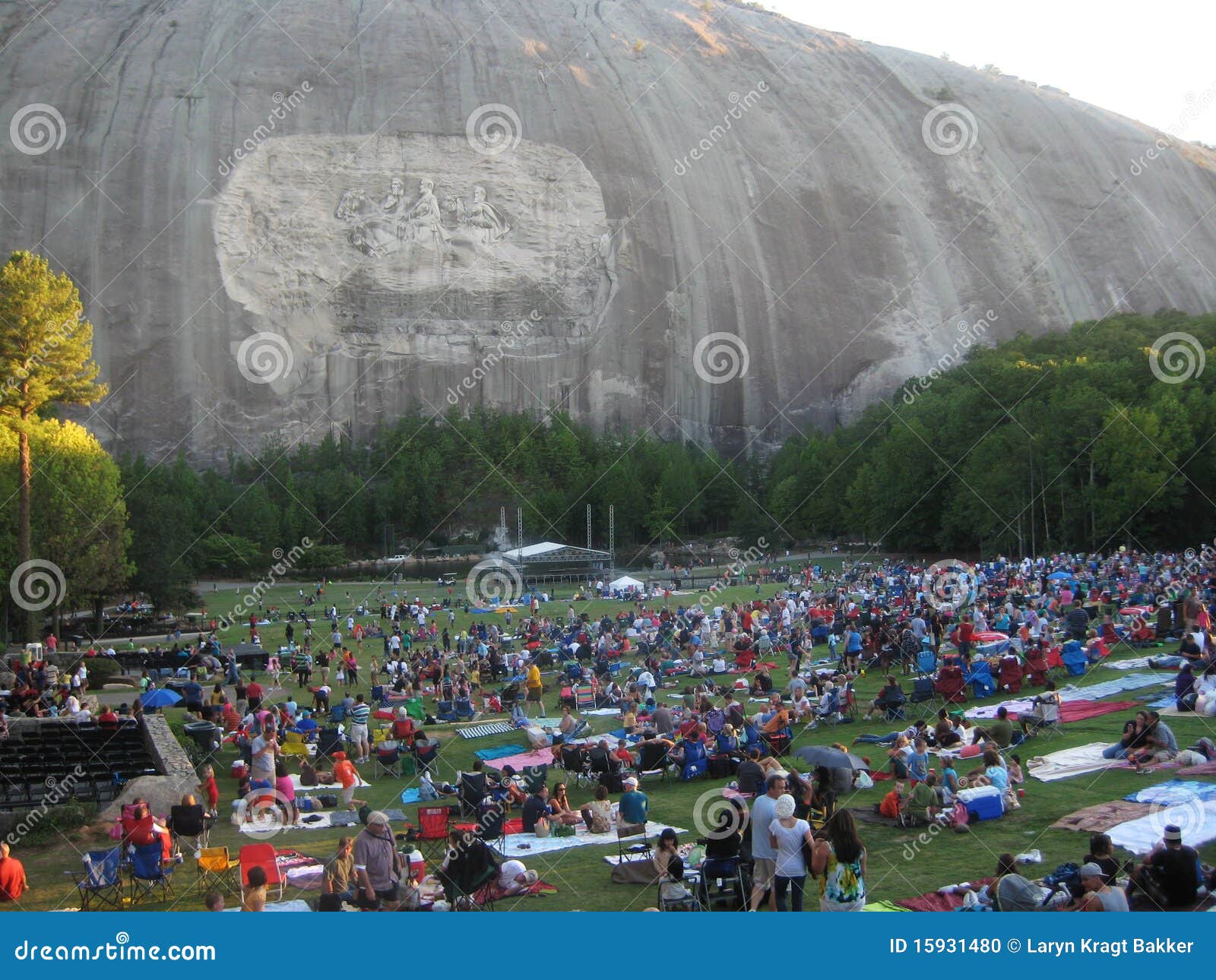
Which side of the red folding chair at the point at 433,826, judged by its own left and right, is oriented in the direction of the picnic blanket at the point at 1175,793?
right

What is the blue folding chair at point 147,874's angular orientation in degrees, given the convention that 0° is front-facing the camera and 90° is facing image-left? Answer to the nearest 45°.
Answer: approximately 225°

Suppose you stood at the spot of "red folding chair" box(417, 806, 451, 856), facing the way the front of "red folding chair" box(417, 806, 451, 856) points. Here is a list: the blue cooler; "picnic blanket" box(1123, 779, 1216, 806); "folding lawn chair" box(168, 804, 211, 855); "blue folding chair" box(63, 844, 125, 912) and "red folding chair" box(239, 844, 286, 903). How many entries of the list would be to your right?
2

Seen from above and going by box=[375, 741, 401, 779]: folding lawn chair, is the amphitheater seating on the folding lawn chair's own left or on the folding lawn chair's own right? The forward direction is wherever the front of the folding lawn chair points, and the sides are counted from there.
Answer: on the folding lawn chair's own left

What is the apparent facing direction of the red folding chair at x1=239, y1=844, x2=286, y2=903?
away from the camera

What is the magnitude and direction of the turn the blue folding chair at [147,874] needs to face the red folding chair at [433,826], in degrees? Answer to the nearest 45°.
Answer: approximately 45° to its right

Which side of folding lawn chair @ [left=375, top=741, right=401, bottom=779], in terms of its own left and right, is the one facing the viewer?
back

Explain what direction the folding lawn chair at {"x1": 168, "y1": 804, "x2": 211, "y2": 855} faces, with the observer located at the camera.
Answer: facing away from the viewer and to the right of the viewer

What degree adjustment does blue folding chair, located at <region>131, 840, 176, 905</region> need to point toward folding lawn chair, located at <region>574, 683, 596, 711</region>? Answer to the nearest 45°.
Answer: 0° — it already faces it

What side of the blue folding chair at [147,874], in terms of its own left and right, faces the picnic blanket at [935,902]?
right
